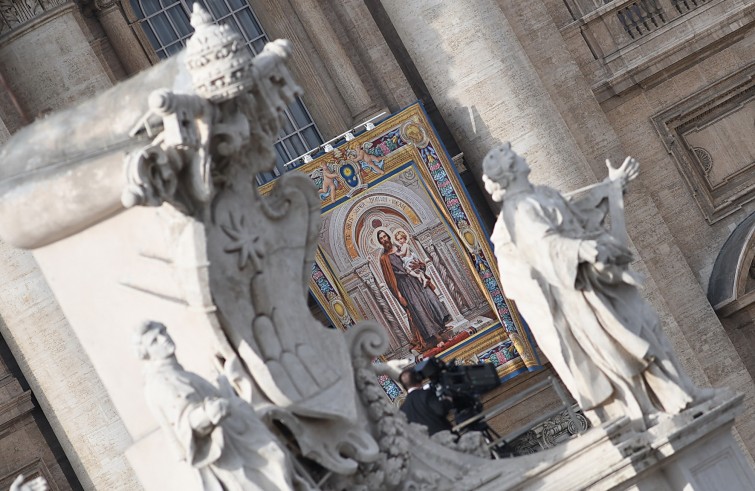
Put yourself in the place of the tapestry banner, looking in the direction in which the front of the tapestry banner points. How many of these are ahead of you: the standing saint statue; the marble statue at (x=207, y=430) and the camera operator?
3

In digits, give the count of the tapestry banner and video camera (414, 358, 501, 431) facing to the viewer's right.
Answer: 1

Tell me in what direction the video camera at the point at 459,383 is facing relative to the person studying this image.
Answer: facing to the right of the viewer

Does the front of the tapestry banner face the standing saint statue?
yes

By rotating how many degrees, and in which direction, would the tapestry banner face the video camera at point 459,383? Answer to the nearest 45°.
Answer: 0° — it already faces it
